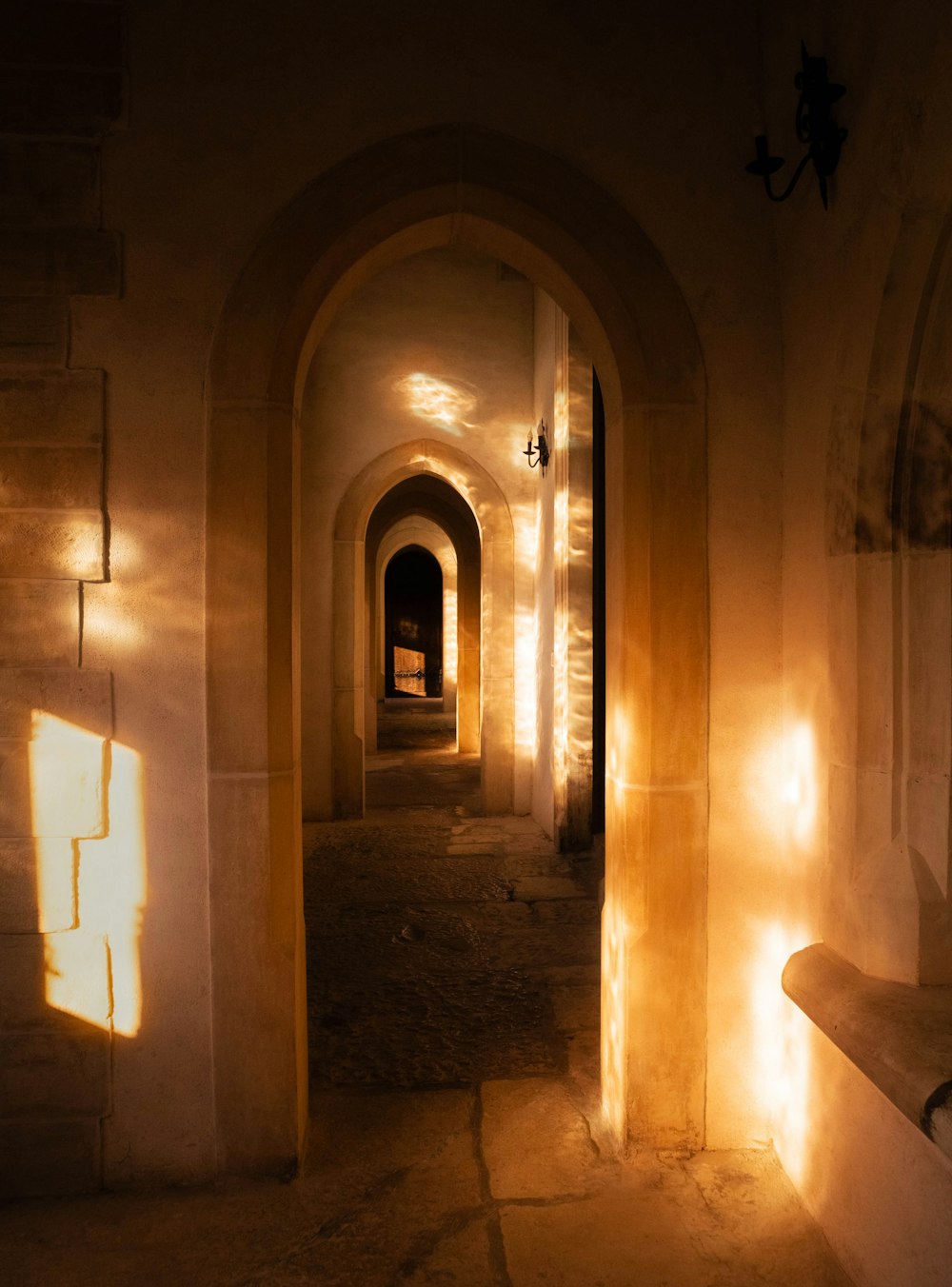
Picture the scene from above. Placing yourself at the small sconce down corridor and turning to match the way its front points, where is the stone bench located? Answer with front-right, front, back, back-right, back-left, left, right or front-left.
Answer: left

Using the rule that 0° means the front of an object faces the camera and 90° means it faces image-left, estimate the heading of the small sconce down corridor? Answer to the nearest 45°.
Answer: approximately 90°
